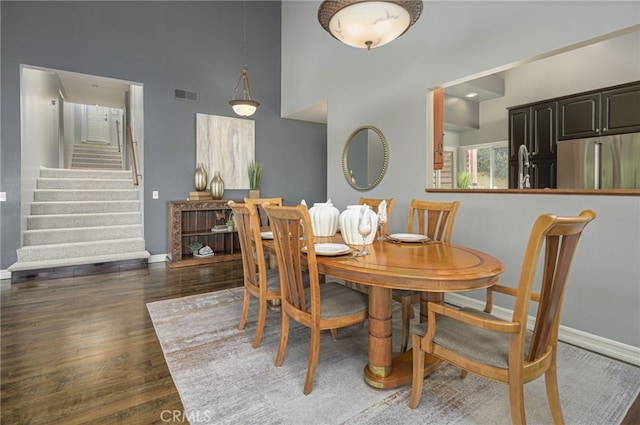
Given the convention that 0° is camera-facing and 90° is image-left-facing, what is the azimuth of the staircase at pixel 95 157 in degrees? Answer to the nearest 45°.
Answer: approximately 0°

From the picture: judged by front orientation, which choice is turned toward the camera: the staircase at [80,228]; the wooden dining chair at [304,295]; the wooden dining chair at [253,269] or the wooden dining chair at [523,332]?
the staircase

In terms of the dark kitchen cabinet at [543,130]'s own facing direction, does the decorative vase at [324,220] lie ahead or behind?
ahead

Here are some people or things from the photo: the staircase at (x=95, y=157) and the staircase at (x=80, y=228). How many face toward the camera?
2

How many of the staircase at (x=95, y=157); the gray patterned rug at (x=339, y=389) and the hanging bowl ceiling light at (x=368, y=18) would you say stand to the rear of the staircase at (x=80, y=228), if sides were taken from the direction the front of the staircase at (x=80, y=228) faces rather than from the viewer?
1

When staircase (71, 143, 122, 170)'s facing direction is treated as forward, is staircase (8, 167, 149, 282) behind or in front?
in front

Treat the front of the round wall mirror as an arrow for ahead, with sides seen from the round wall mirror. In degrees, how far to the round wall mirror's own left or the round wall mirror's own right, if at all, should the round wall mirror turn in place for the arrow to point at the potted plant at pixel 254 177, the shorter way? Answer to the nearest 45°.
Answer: approximately 90° to the round wall mirror's own right

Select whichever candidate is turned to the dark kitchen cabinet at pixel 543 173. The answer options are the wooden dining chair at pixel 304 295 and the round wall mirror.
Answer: the wooden dining chair

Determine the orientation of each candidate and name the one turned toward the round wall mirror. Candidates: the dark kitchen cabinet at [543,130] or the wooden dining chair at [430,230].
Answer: the dark kitchen cabinet

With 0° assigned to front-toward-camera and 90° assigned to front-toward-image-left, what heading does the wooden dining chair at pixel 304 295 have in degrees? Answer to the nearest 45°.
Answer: approximately 225°

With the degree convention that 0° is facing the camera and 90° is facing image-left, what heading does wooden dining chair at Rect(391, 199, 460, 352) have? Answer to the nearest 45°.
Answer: approximately 45°
